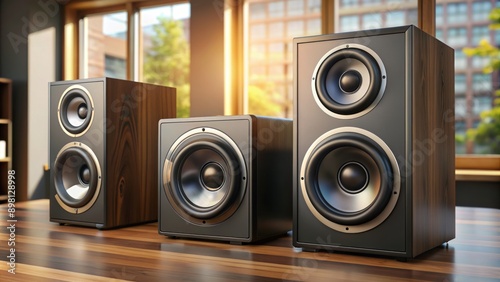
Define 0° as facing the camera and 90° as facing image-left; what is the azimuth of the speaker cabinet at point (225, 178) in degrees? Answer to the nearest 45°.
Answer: approximately 45°

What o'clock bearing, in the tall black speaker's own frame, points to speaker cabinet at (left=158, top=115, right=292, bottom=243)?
The speaker cabinet is roughly at 2 o'clock from the tall black speaker.

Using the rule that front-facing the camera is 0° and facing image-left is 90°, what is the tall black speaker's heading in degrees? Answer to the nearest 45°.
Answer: approximately 45°

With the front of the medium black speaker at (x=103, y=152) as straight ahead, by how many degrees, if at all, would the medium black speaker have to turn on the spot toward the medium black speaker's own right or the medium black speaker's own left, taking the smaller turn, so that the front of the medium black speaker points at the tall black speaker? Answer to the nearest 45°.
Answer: approximately 90° to the medium black speaker's own left

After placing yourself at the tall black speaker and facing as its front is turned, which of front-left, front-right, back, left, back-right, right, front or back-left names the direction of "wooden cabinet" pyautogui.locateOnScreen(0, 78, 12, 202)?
right

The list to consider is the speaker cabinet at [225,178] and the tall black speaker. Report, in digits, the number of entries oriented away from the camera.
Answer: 0

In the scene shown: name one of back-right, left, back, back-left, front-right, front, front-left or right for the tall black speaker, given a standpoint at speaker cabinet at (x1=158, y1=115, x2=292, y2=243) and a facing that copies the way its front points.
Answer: left

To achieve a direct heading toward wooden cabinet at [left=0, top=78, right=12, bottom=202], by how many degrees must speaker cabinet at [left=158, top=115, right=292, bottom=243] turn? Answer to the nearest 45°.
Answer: approximately 90° to its right
